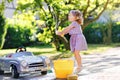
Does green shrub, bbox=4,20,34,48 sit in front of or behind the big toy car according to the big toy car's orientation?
behind
